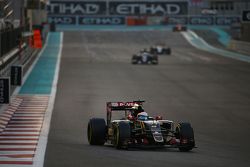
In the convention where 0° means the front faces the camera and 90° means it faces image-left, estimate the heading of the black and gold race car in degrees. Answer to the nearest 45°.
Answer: approximately 0°
